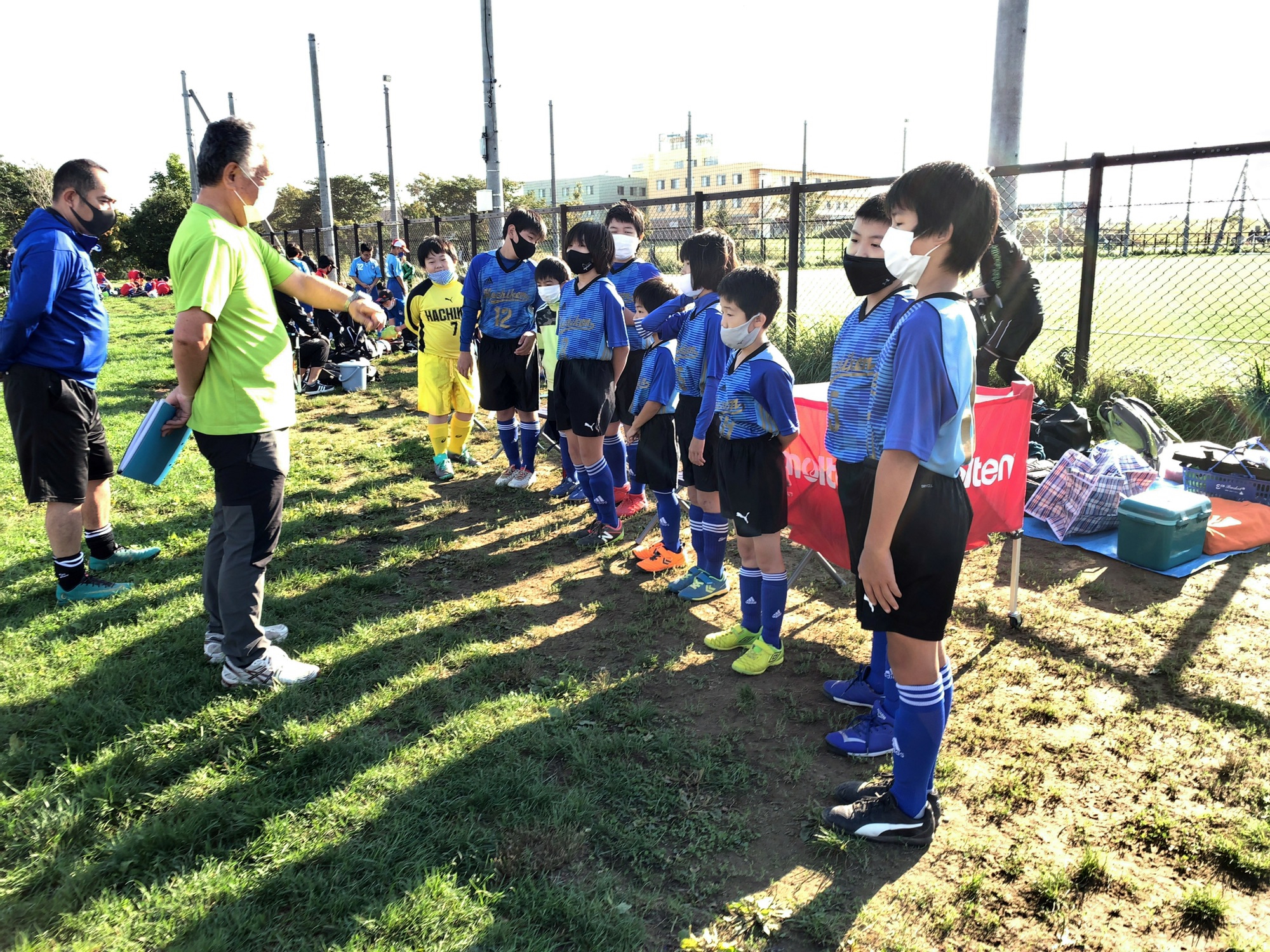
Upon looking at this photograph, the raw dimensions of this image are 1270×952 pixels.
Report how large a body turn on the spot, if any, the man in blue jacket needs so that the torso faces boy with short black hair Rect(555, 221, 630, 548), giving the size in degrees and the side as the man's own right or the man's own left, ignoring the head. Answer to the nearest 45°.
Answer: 0° — they already face them

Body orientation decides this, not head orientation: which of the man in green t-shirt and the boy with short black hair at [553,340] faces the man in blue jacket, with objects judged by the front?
the boy with short black hair

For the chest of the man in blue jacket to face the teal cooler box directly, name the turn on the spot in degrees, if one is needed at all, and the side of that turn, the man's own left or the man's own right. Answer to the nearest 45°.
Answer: approximately 45° to the man's own right

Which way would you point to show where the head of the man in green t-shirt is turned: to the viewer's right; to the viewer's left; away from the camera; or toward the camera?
to the viewer's right

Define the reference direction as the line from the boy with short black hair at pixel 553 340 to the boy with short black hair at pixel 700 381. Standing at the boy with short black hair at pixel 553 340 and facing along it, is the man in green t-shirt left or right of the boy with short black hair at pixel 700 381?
right

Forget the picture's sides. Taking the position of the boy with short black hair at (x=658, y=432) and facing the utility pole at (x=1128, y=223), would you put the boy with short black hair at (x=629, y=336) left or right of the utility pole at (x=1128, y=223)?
left

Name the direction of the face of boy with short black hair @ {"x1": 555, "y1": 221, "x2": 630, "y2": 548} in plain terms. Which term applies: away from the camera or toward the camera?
toward the camera

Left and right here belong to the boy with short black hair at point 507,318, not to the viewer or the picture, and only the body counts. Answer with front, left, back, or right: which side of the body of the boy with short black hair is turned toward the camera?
front

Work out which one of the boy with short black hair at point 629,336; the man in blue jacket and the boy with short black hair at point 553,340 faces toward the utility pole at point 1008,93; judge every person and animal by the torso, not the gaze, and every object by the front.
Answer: the man in blue jacket

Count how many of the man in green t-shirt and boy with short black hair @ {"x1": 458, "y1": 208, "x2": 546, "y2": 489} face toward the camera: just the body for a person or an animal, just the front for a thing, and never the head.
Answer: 1

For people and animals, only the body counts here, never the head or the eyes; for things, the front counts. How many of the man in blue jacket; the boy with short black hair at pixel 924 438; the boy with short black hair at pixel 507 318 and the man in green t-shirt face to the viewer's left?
1

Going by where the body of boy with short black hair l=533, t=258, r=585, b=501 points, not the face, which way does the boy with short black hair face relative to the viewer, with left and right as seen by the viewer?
facing the viewer and to the left of the viewer

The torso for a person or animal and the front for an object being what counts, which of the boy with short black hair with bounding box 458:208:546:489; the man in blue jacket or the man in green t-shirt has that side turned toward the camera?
the boy with short black hair

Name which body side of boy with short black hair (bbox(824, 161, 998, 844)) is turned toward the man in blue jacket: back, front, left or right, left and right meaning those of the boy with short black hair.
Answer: front

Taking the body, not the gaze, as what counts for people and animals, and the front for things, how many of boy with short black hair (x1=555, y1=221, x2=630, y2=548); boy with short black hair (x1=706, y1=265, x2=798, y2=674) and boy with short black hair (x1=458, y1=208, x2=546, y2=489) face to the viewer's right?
0

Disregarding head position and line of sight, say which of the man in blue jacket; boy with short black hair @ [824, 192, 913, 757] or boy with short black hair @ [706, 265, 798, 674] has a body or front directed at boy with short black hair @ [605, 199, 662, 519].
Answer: the man in blue jacket

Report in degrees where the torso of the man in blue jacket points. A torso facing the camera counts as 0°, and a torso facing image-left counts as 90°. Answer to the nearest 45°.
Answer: approximately 270°
